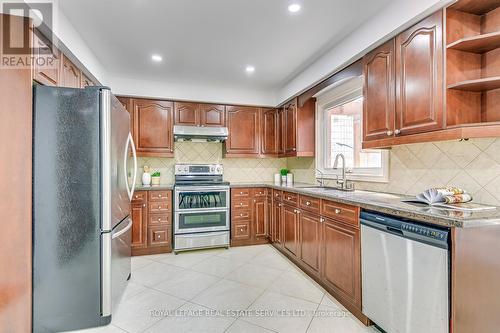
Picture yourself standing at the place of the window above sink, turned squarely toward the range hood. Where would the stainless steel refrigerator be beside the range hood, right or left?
left

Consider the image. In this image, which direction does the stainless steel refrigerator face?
to the viewer's right

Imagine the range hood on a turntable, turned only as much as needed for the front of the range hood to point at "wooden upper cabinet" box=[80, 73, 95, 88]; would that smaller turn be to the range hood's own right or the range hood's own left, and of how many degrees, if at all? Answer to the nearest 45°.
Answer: approximately 45° to the range hood's own right

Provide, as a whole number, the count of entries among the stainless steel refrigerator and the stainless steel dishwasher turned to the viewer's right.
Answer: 1

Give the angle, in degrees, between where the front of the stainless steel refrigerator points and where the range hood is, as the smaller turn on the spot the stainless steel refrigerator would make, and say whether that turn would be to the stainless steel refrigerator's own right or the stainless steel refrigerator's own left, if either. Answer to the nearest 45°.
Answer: approximately 45° to the stainless steel refrigerator's own left

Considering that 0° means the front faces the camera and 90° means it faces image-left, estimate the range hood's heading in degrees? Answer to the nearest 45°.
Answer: approximately 0°

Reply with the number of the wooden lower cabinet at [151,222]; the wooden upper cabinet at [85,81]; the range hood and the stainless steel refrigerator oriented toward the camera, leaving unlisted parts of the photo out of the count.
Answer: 2

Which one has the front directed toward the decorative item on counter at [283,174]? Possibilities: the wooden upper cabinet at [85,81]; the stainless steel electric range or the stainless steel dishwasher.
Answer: the wooden upper cabinet

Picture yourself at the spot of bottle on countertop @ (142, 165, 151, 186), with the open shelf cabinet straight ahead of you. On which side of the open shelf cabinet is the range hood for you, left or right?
left

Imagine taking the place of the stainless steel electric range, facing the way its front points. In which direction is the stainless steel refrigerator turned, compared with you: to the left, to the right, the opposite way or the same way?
to the left

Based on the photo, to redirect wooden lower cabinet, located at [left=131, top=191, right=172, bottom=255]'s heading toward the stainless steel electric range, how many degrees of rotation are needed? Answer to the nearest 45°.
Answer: approximately 90° to its left
